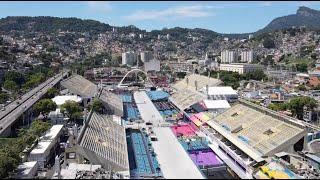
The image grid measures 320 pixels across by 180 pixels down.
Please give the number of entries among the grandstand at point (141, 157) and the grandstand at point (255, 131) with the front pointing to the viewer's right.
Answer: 1

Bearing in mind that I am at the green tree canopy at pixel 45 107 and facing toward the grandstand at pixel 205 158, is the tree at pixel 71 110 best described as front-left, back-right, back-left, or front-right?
front-left

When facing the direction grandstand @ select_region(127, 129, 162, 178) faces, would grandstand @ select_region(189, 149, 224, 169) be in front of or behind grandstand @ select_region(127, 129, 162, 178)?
in front

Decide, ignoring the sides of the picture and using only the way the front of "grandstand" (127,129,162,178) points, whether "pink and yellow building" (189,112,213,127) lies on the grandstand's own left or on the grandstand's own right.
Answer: on the grandstand's own left

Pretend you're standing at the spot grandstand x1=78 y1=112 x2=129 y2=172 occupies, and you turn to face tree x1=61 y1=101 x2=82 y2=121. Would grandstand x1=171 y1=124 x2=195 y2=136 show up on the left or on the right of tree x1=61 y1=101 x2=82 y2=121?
right

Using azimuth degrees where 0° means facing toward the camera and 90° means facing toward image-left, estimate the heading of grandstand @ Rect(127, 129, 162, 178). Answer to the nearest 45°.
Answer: approximately 270°

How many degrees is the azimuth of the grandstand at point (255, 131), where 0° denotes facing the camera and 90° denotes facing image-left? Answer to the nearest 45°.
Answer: approximately 45°

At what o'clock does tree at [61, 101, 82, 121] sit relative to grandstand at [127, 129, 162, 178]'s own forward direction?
The tree is roughly at 8 o'clock from the grandstand.

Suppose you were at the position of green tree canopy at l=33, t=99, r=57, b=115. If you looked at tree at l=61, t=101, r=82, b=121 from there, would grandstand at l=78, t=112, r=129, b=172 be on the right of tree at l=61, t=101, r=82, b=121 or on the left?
right
